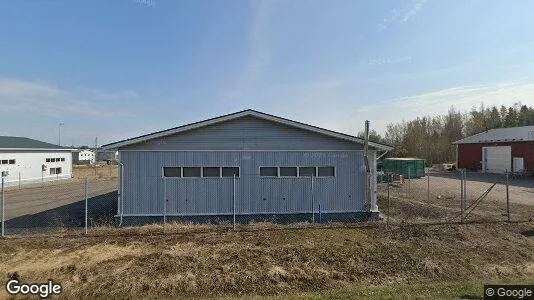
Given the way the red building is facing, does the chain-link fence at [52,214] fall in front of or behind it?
in front

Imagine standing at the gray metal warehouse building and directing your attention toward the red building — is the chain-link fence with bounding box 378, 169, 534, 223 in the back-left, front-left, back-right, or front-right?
front-right

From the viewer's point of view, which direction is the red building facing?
toward the camera

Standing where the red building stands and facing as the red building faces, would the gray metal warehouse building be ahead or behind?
ahead

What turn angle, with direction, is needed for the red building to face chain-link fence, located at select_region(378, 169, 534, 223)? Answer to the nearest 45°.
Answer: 0° — it already faces it

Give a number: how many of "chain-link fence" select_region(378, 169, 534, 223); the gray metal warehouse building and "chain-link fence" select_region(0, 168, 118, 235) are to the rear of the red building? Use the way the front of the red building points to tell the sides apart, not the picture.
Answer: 0
